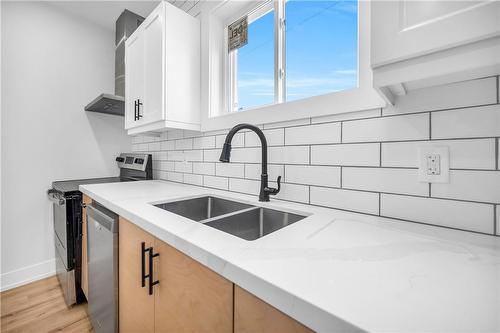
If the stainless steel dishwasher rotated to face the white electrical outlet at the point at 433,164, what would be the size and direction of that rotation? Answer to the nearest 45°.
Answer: approximately 135° to its left

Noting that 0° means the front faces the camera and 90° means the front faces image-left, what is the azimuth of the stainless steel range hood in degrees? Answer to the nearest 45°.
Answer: approximately 90°

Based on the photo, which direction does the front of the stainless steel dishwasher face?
to the viewer's left

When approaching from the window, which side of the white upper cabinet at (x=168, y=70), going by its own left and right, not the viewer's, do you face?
left

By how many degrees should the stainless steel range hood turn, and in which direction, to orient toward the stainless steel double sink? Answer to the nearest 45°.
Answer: approximately 90° to its left
